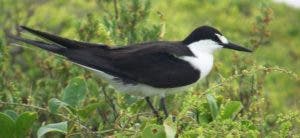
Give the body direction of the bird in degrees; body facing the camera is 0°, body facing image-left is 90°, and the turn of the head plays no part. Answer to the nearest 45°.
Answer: approximately 270°

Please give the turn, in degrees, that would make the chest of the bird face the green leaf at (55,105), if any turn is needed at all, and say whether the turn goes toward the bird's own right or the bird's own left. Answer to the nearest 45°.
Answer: approximately 135° to the bird's own right

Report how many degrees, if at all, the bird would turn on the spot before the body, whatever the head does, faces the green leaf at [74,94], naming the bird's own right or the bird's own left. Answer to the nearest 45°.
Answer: approximately 135° to the bird's own right

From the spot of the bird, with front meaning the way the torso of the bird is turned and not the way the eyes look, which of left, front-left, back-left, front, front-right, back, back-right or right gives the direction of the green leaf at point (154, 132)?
right

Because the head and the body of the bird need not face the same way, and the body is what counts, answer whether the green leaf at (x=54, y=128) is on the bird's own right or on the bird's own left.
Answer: on the bird's own right
